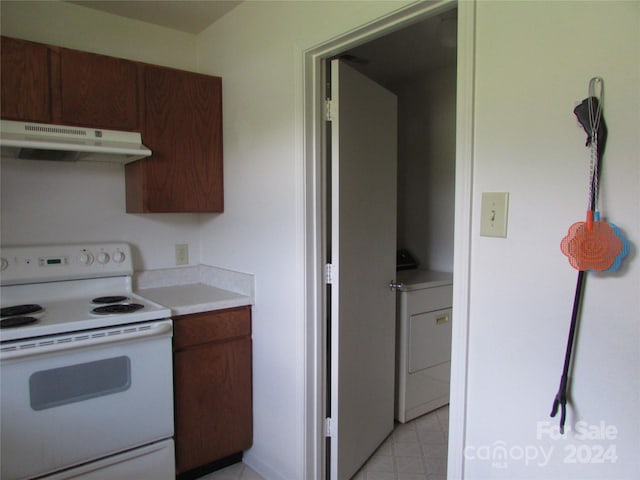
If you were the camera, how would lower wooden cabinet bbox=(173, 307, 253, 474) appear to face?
facing the viewer and to the right of the viewer

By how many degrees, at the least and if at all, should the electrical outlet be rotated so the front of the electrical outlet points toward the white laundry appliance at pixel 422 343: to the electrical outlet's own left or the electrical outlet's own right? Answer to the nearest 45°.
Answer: approximately 90° to the electrical outlet's own left

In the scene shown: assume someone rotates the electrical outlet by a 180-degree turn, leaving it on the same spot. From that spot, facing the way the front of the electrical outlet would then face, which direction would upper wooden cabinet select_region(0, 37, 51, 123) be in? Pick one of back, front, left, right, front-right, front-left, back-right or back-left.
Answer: back-left

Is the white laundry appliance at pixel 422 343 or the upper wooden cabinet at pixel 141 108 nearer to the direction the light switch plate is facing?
the upper wooden cabinet

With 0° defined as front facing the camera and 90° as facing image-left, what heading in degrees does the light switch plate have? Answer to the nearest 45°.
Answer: approximately 45°

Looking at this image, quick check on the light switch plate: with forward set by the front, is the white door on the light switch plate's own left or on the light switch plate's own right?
on the light switch plate's own right

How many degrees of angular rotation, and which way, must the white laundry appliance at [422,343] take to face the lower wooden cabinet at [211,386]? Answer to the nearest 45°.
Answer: approximately 90° to its right

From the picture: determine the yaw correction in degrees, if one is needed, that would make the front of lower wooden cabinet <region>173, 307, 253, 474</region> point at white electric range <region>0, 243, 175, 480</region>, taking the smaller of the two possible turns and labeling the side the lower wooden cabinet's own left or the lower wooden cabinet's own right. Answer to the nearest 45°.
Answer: approximately 135° to the lower wooden cabinet's own right

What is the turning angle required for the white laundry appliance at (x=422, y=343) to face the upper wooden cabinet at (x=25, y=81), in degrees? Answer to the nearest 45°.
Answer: approximately 90° to its right

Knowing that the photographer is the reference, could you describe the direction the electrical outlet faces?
facing the viewer

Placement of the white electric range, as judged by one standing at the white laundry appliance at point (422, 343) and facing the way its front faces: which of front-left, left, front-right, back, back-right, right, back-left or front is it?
right
